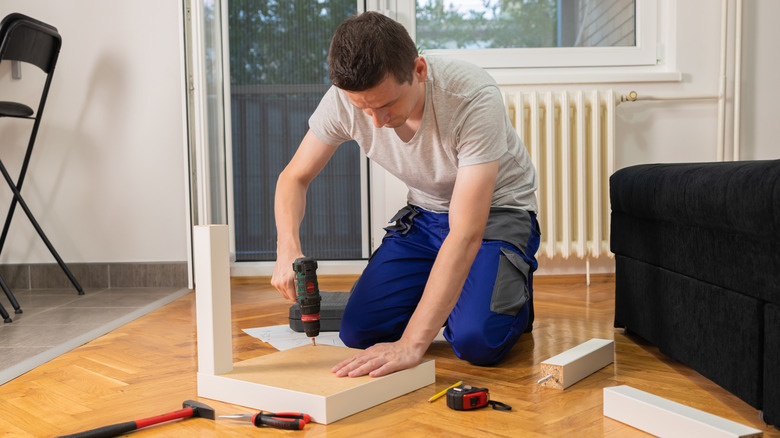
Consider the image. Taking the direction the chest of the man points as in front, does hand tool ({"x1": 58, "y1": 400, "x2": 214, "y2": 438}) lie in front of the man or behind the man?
in front

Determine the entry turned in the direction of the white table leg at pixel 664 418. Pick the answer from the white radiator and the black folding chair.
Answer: the white radiator

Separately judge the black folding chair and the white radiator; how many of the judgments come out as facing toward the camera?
1

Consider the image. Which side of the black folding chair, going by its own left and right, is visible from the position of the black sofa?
back

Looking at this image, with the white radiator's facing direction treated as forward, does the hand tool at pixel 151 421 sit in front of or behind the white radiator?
in front

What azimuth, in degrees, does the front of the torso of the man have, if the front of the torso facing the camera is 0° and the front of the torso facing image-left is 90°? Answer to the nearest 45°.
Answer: approximately 45°

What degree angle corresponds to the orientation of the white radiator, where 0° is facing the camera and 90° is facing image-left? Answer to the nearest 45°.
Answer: approximately 0°

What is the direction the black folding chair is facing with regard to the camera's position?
facing away from the viewer and to the left of the viewer

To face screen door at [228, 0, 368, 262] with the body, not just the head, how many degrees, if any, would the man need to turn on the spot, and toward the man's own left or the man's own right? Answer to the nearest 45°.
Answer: approximately 135° to the man's own right

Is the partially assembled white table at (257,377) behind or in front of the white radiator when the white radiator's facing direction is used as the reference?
in front

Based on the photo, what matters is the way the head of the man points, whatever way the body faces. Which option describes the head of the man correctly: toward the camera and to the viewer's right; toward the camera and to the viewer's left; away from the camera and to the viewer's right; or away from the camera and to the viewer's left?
toward the camera and to the viewer's left
